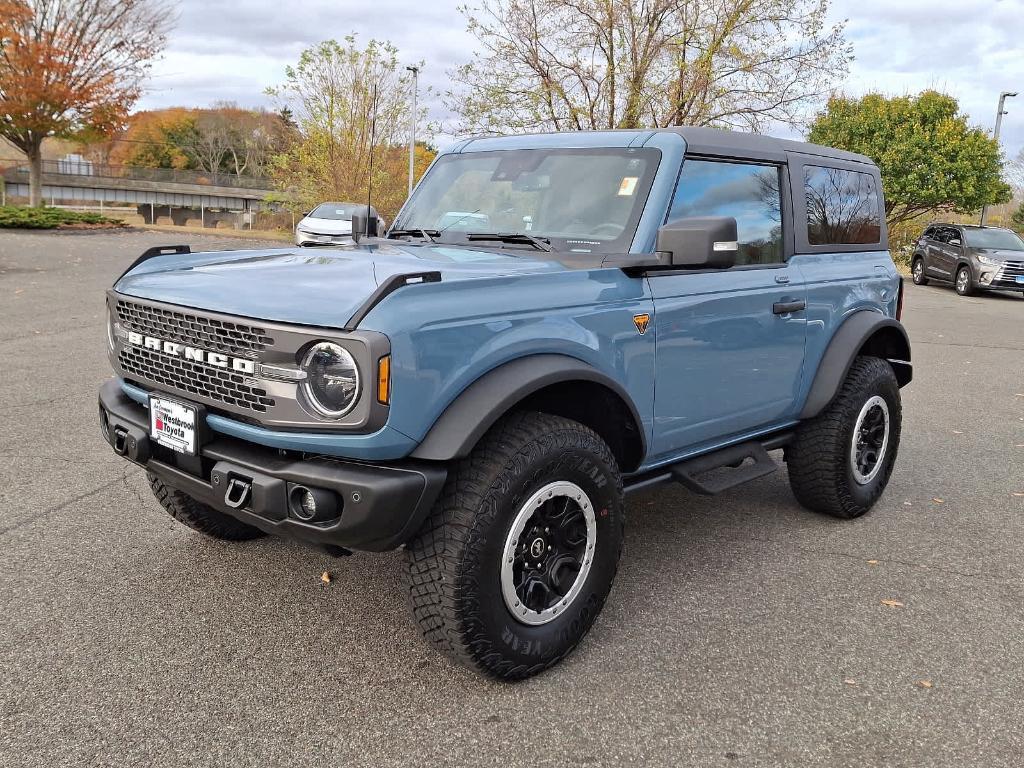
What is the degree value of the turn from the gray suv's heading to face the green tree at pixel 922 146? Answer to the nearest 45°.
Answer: approximately 135° to its left

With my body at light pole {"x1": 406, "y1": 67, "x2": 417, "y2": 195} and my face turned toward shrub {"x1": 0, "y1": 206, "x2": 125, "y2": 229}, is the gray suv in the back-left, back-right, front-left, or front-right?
back-left

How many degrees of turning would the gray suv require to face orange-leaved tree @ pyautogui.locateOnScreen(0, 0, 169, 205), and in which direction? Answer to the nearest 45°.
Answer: approximately 135° to its right

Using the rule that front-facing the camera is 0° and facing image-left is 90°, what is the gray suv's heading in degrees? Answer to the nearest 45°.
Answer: approximately 315°

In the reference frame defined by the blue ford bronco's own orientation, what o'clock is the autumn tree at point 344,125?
The autumn tree is roughly at 4 o'clock from the blue ford bronco.

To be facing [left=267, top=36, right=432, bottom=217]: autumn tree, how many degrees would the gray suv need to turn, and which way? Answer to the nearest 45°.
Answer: approximately 135° to its right

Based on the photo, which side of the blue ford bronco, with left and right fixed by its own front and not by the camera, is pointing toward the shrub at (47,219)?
right

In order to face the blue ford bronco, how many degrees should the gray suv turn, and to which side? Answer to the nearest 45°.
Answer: approximately 45° to its right

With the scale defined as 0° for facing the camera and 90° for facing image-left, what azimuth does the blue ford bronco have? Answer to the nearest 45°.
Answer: approximately 45°

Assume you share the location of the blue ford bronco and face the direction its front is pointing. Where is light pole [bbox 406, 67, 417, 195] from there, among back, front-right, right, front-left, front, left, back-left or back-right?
back-right
